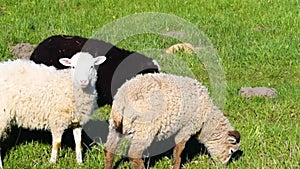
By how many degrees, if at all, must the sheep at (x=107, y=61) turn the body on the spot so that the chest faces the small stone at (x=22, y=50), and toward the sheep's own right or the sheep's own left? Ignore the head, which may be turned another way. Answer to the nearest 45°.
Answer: approximately 135° to the sheep's own left

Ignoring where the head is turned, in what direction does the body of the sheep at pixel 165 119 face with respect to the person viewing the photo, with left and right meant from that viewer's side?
facing to the right of the viewer

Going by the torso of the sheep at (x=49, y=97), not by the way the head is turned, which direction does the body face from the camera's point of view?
to the viewer's right

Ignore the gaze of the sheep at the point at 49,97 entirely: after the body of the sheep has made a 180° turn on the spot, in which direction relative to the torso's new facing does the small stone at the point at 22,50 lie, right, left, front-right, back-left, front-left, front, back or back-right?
right

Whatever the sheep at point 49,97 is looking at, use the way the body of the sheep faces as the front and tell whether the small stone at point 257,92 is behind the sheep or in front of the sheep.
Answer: in front

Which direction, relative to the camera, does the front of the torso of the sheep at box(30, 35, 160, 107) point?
to the viewer's right

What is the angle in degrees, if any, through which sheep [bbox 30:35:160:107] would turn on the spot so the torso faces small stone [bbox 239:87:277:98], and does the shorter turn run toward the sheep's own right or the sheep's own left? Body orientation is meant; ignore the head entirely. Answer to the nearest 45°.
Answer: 0° — it already faces it
